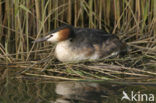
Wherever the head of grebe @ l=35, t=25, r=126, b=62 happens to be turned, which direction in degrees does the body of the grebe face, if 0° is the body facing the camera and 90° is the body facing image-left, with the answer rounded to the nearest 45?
approximately 90°
